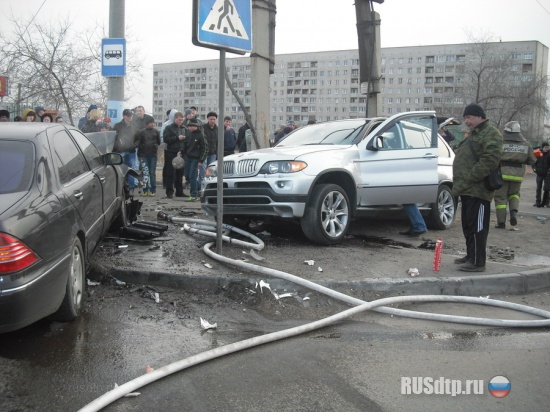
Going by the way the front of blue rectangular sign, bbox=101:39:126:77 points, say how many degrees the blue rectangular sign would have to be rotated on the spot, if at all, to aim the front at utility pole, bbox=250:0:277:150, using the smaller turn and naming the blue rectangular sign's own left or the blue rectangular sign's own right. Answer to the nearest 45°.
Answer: approximately 90° to the blue rectangular sign's own left

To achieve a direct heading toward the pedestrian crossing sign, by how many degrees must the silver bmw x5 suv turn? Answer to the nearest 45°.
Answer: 0° — it already faces it

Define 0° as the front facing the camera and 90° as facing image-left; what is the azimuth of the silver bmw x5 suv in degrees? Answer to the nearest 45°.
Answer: approximately 45°

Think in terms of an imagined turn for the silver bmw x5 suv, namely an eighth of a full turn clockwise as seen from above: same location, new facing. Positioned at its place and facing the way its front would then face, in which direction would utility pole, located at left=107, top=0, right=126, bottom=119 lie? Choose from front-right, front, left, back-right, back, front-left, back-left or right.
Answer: front-right

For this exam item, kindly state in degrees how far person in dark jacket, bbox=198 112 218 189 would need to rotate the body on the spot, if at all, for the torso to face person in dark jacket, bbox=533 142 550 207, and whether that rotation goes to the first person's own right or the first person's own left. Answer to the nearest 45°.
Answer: approximately 90° to the first person's own left

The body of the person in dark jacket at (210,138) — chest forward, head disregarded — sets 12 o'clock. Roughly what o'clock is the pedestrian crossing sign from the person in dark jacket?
The pedestrian crossing sign is roughly at 12 o'clock from the person in dark jacket.

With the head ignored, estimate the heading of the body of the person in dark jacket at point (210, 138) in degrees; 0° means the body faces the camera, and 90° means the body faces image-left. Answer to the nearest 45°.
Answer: approximately 0°

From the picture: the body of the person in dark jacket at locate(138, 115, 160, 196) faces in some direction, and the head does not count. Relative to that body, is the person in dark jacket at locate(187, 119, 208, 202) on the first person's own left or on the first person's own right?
on the first person's own left

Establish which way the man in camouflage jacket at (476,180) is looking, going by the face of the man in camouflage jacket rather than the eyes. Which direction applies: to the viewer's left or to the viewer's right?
to the viewer's left
